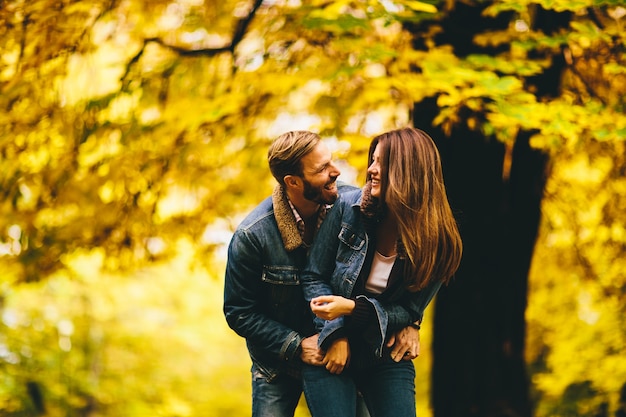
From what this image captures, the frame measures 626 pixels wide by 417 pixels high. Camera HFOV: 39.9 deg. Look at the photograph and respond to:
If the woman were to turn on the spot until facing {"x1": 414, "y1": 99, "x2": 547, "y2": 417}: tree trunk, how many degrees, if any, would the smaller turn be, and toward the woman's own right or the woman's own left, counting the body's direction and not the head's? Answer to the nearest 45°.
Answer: approximately 180°

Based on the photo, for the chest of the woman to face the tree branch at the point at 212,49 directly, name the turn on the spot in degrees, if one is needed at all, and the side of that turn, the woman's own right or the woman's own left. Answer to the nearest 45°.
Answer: approximately 180°

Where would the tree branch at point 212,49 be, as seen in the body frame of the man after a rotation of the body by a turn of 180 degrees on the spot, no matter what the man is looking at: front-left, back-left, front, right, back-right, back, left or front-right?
front-right

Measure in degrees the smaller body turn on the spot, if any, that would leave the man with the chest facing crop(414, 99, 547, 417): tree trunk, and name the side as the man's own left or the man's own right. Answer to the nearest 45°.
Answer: approximately 90° to the man's own left

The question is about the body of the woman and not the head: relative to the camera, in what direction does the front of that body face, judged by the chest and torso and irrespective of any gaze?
toward the camera

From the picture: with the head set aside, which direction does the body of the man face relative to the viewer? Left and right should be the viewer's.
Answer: facing the viewer and to the right of the viewer
